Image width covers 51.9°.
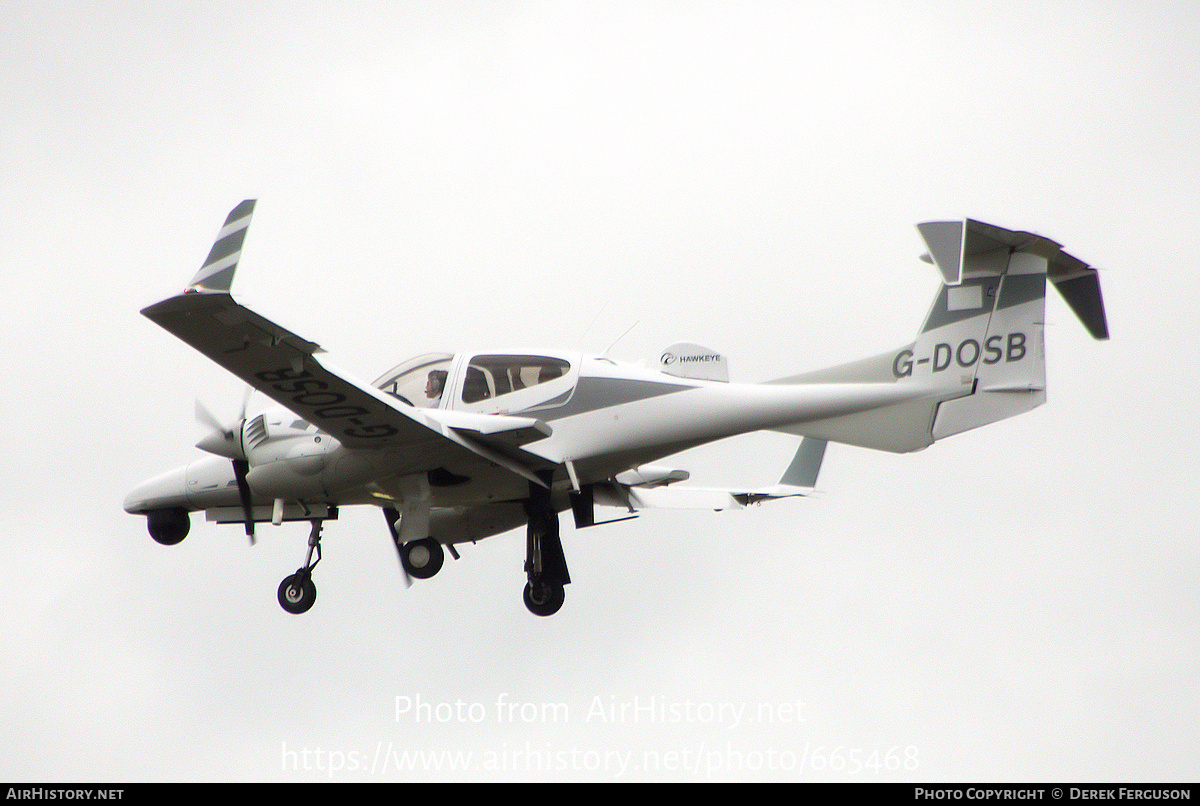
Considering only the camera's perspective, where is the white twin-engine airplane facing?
facing away from the viewer and to the left of the viewer
